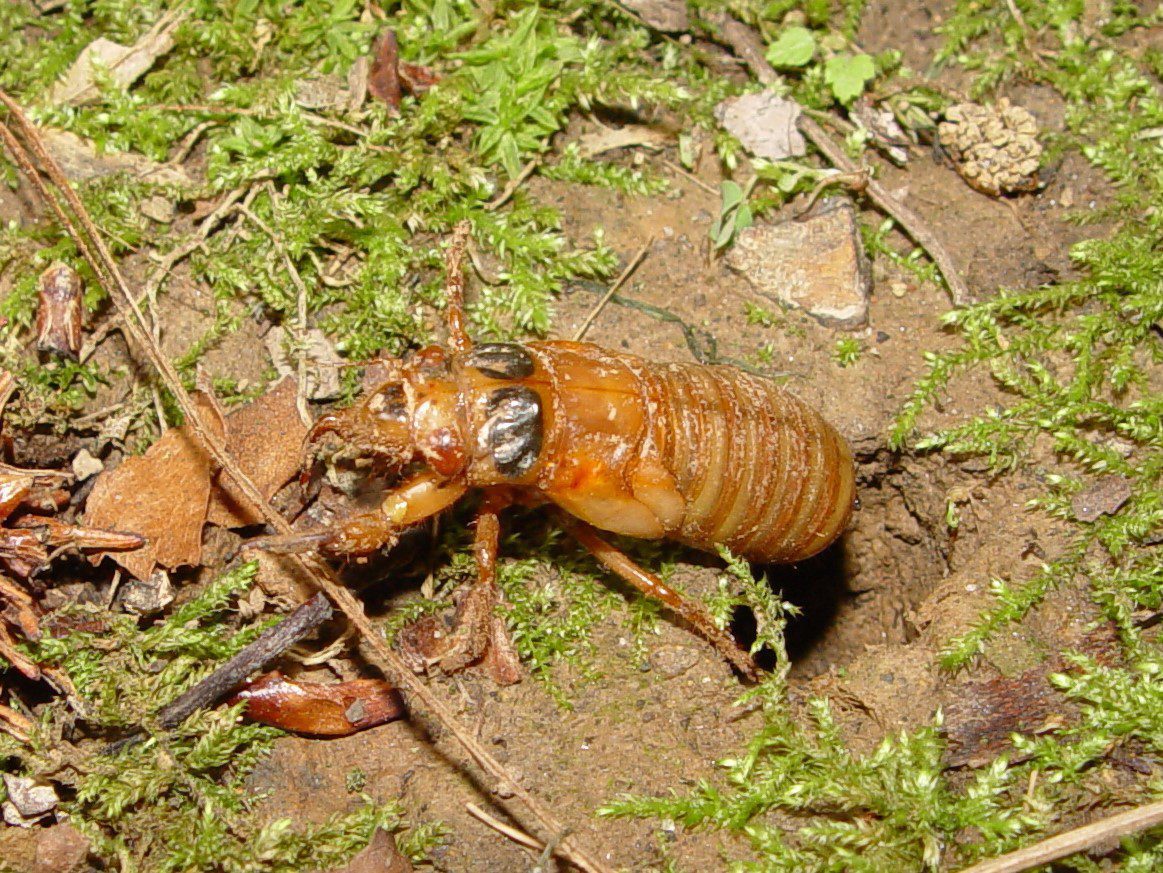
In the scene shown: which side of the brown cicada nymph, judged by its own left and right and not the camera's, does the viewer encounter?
left

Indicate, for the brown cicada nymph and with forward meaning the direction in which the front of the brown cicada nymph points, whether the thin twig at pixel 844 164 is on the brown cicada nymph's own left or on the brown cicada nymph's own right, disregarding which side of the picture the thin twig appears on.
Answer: on the brown cicada nymph's own right

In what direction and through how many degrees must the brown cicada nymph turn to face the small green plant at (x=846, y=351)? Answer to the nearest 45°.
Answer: approximately 135° to its right

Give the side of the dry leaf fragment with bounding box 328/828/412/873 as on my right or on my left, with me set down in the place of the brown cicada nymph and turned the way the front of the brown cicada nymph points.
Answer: on my left

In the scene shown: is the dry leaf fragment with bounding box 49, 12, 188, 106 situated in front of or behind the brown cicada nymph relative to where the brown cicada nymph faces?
in front

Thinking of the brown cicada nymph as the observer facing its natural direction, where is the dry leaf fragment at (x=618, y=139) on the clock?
The dry leaf fragment is roughly at 3 o'clock from the brown cicada nymph.

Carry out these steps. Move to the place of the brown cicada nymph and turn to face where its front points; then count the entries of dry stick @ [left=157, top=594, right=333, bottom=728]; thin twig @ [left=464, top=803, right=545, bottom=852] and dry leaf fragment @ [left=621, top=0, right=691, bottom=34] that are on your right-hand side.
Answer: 1

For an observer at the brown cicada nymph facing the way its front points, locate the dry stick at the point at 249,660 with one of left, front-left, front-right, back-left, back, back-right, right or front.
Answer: front-left

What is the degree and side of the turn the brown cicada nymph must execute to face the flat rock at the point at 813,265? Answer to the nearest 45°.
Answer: approximately 135° to its right

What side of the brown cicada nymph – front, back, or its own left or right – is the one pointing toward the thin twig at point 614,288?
right

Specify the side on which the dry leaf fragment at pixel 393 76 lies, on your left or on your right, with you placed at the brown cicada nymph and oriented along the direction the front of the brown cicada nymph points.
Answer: on your right
